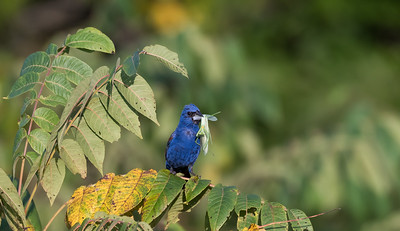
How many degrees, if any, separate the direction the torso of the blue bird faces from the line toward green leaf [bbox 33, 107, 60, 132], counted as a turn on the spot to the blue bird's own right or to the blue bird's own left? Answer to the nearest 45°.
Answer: approximately 90° to the blue bird's own right

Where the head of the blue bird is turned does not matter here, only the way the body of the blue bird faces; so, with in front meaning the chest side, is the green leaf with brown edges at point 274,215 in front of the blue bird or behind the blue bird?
in front

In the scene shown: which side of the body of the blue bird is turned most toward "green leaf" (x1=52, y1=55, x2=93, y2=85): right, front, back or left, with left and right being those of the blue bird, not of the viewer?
right

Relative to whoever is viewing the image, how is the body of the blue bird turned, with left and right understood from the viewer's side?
facing the viewer and to the right of the viewer

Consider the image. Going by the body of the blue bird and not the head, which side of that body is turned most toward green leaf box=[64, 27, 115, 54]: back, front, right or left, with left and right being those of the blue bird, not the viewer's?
right
